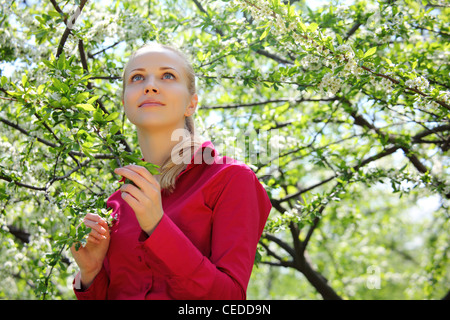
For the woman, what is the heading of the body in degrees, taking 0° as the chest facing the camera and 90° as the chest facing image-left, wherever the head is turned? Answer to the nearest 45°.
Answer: approximately 45°
